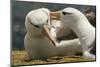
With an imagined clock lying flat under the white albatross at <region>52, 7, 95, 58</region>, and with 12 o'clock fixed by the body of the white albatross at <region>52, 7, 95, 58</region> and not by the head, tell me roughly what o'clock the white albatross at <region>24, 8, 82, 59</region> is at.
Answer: the white albatross at <region>24, 8, 82, 59</region> is roughly at 11 o'clock from the white albatross at <region>52, 7, 95, 58</region>.

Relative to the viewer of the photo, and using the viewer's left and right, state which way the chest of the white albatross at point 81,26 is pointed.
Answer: facing to the left of the viewer
